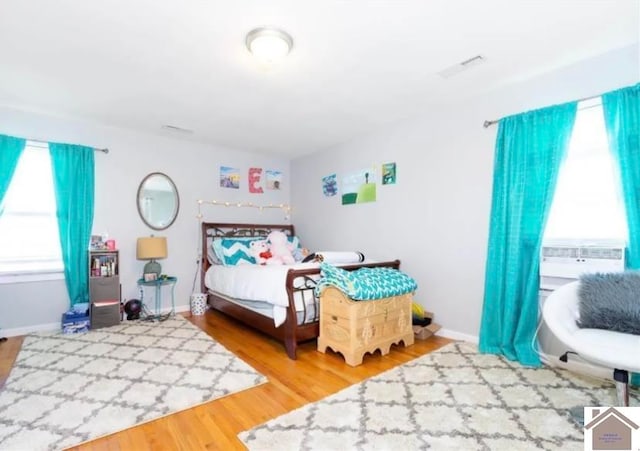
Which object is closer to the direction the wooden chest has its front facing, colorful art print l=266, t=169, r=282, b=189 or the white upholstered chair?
the white upholstered chair

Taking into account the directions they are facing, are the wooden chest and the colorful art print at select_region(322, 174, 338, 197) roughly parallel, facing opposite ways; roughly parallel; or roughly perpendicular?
roughly perpendicular

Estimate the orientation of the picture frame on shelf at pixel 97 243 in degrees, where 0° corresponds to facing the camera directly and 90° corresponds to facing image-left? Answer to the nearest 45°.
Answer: approximately 0°

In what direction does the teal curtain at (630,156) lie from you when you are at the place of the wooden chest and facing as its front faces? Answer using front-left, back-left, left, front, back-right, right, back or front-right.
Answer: front-left

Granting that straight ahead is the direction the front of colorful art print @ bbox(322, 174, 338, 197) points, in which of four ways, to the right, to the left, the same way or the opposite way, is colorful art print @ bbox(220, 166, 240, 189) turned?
to the left

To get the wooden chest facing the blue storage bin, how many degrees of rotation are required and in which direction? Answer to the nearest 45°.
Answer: approximately 135° to its right

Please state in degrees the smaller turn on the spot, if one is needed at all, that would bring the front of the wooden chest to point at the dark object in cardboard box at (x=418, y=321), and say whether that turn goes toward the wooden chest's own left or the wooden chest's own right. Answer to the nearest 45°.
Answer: approximately 90° to the wooden chest's own left

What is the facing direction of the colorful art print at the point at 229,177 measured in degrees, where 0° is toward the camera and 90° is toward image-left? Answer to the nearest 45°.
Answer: approximately 315°

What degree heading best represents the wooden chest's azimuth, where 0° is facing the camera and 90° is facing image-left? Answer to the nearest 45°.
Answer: approximately 315°

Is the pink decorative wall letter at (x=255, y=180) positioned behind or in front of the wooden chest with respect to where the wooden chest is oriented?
behind

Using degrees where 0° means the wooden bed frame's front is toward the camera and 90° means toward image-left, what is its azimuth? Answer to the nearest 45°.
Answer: approximately 315°

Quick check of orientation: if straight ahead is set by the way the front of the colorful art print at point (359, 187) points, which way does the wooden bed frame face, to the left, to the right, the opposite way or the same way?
to the left

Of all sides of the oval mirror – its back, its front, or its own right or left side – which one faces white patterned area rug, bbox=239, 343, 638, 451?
front

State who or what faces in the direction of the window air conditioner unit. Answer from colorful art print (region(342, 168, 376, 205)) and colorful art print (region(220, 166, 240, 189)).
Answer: colorful art print (region(220, 166, 240, 189))
